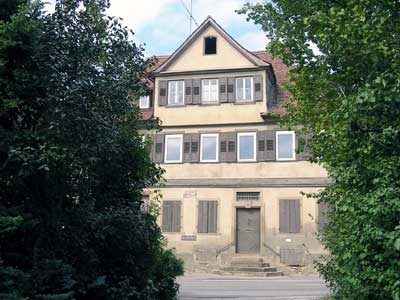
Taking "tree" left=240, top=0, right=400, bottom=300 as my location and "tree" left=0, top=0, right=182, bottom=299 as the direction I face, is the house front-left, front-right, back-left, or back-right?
front-right

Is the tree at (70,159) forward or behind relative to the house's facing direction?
forward

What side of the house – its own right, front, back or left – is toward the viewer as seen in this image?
front

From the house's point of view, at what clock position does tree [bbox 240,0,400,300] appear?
The tree is roughly at 12 o'clock from the house.
